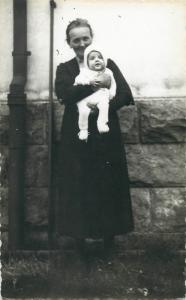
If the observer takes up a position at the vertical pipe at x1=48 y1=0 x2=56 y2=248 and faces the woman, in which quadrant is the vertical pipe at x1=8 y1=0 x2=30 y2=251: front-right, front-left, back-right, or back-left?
back-right

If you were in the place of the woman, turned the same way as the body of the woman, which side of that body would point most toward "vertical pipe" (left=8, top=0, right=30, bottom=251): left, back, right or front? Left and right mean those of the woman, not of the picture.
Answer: right

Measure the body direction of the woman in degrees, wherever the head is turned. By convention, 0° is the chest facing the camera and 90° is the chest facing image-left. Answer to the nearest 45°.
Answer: approximately 0°

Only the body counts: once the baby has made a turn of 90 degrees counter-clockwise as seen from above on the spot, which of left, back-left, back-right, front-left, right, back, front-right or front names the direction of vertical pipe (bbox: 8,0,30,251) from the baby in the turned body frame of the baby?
back
